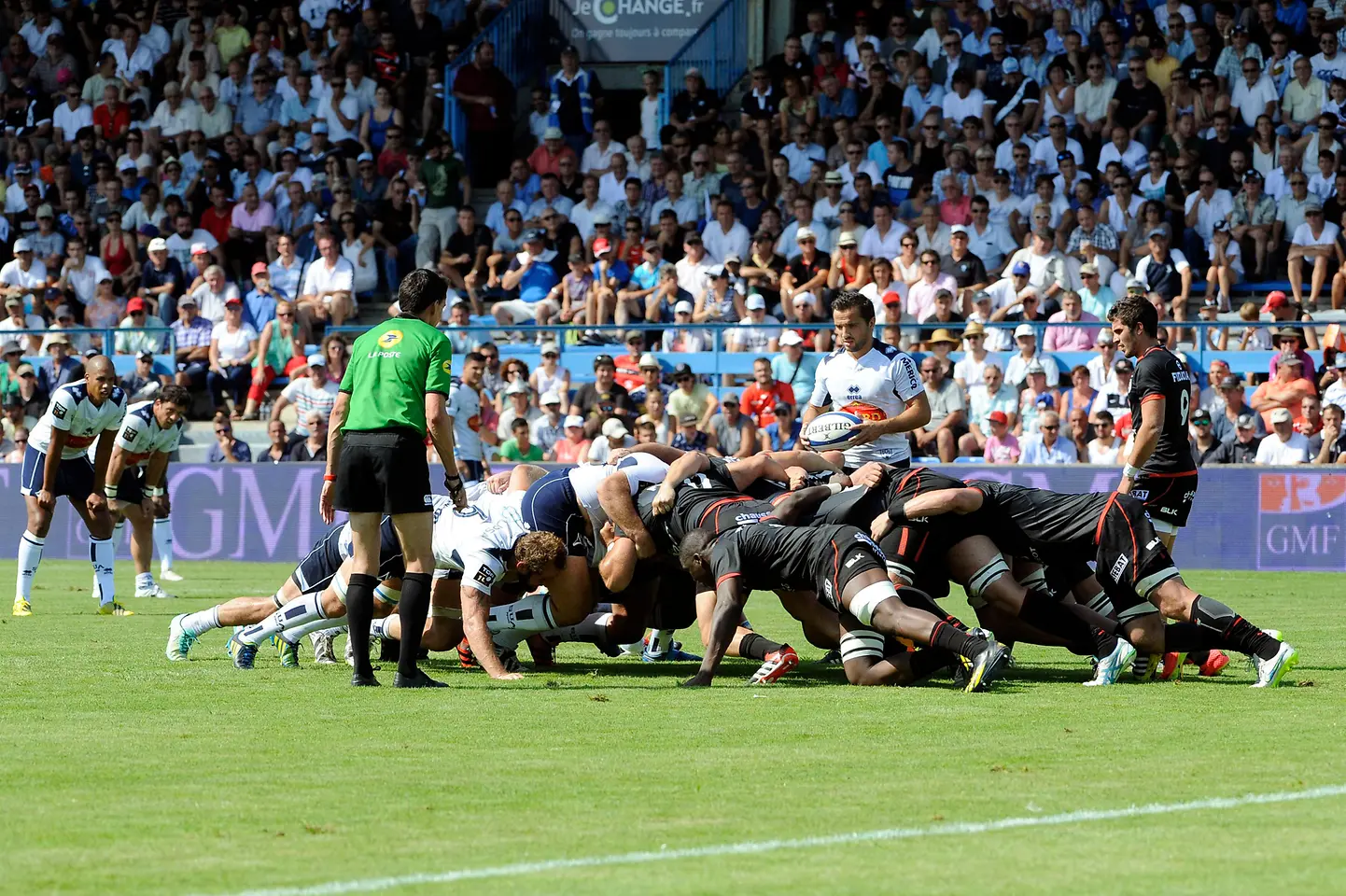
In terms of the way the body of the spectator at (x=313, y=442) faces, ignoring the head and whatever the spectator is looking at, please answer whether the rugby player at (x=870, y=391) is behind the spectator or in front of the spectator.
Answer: in front

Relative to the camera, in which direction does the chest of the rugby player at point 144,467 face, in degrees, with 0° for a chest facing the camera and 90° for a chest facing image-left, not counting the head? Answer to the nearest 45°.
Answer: approximately 315°

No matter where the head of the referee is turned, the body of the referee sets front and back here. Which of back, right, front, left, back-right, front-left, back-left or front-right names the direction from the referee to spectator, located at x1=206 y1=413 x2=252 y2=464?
front-left

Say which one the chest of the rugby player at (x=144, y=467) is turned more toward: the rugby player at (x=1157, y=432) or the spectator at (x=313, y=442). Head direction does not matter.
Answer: the rugby player

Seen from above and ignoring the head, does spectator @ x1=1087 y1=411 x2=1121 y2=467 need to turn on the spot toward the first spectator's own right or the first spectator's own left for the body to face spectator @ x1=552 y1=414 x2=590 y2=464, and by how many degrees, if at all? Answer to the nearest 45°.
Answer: approximately 90° to the first spectator's own right

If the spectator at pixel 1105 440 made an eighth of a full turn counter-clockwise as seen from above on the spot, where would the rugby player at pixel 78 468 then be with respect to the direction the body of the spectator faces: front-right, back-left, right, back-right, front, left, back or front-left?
right

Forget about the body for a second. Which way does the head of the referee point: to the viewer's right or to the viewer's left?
to the viewer's right

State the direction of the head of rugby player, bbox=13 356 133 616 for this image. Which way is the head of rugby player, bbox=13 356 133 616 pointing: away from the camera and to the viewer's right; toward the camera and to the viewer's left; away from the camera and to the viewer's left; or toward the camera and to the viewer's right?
toward the camera and to the viewer's right

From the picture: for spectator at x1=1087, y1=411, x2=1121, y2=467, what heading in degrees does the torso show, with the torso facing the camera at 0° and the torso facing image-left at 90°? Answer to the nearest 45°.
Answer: approximately 0°

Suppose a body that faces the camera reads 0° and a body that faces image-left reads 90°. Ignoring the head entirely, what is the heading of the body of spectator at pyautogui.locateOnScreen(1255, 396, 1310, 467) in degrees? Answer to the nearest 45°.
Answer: approximately 0°

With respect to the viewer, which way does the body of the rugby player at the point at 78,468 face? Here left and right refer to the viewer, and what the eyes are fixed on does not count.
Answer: facing the viewer and to the right of the viewer

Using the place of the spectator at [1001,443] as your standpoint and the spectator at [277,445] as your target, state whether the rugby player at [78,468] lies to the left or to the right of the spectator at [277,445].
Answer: left
